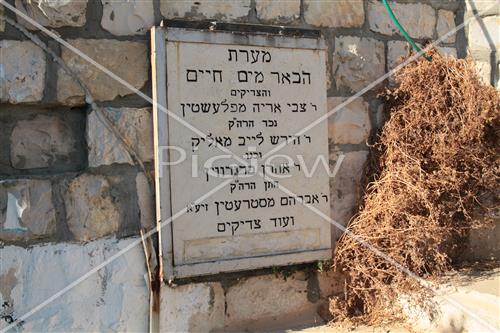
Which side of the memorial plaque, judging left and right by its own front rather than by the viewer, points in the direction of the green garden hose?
left

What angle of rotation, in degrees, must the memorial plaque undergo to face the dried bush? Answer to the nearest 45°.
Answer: approximately 45° to its left

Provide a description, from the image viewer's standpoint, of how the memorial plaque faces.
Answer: facing the viewer and to the right of the viewer
